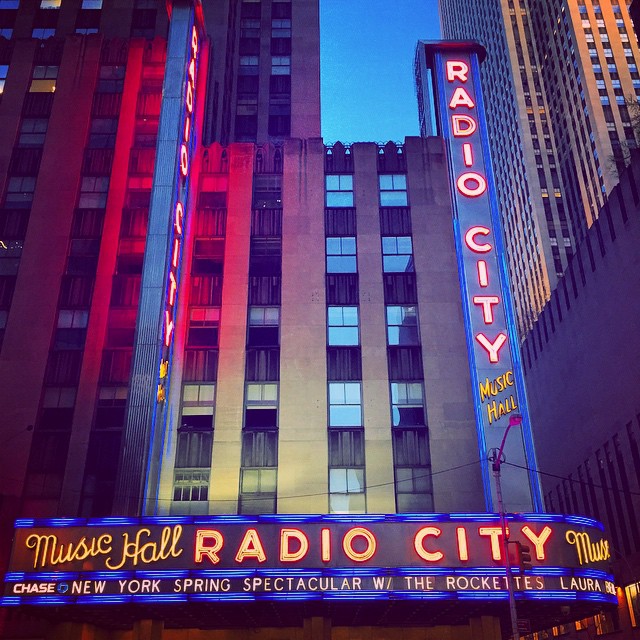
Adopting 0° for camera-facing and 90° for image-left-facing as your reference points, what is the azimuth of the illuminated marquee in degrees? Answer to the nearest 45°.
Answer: approximately 0°

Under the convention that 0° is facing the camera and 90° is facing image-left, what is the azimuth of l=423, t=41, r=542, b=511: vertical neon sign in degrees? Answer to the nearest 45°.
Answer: approximately 0°
